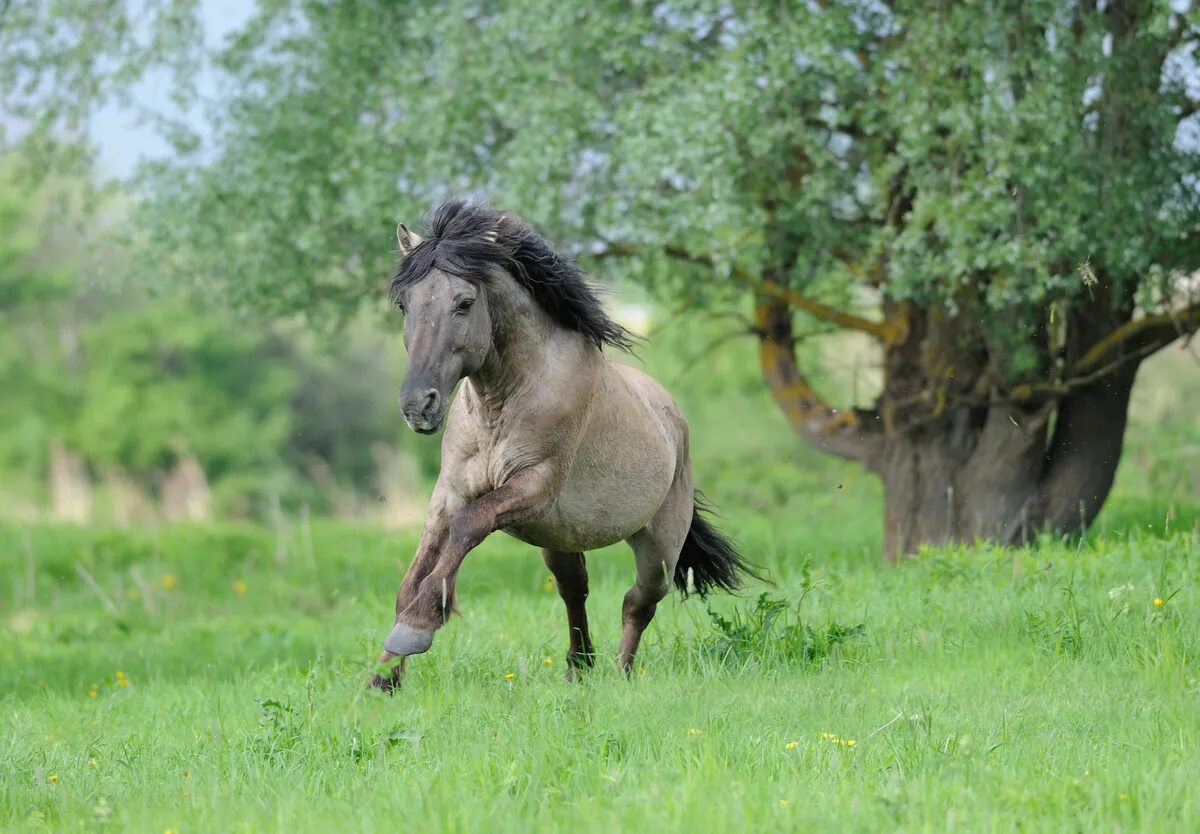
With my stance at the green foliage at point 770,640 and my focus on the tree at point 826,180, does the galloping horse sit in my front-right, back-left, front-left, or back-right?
back-left

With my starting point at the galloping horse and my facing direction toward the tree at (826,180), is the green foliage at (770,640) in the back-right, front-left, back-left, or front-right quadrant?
front-right

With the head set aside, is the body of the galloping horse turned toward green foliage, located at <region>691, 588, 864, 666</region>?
no

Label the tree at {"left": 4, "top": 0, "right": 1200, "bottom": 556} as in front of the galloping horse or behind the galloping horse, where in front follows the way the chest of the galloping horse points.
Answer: behind

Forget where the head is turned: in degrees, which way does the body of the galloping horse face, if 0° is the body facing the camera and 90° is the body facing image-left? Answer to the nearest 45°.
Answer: approximately 45°
